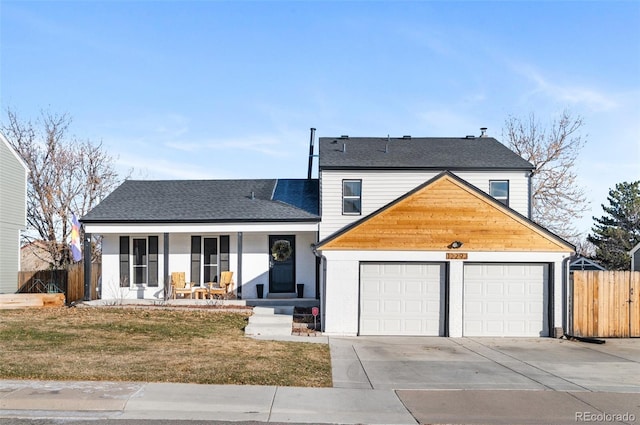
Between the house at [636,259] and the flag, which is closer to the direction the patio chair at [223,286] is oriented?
the flag

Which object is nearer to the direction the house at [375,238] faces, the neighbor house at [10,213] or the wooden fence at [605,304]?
the wooden fence

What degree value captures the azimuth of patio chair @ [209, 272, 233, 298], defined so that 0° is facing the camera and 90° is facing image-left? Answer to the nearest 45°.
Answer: approximately 45°

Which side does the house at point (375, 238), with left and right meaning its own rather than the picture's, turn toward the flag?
right

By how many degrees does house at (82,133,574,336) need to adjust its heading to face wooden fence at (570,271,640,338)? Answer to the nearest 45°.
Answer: approximately 45° to its left

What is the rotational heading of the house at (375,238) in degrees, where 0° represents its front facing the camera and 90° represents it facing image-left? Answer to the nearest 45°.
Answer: approximately 0°

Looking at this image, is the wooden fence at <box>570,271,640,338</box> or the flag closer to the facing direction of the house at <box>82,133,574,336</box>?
the wooden fence

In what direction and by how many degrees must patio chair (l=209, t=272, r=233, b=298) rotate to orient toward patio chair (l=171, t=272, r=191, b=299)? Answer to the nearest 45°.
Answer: approximately 45° to its right

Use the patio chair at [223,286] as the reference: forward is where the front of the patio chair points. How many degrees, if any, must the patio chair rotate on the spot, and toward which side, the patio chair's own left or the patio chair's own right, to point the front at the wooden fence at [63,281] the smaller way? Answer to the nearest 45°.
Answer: approximately 90° to the patio chair's own right

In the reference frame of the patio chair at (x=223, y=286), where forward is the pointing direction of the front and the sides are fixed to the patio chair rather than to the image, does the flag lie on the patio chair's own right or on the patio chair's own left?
on the patio chair's own right
